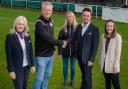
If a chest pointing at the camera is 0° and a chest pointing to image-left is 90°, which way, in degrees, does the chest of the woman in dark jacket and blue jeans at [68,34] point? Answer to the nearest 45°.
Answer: approximately 0°

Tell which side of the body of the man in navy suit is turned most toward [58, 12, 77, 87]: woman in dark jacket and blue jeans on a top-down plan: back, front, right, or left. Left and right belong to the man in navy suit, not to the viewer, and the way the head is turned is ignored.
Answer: right

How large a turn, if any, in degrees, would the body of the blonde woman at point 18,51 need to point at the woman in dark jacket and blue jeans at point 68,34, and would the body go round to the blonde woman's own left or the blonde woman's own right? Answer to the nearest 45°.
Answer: approximately 90° to the blonde woman's own left

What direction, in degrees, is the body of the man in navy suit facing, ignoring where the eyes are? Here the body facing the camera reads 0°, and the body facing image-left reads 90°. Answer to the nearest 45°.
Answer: approximately 45°
